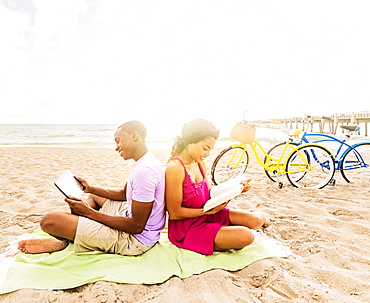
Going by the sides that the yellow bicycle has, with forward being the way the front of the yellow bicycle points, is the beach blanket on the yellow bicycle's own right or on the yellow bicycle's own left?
on the yellow bicycle's own left

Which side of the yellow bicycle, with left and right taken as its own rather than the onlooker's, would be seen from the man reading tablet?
left

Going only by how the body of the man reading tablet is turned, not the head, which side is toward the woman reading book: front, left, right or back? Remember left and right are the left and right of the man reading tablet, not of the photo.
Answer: back

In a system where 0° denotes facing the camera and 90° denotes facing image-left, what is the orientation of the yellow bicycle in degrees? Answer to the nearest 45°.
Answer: approximately 90°

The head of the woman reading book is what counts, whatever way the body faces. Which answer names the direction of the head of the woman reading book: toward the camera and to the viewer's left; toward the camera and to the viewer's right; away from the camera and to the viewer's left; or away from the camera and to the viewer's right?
toward the camera and to the viewer's right

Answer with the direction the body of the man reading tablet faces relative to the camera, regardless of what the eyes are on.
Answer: to the viewer's left

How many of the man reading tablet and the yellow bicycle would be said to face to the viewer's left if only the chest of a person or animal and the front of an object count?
2

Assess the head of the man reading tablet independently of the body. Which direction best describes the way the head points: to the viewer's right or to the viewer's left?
to the viewer's left
